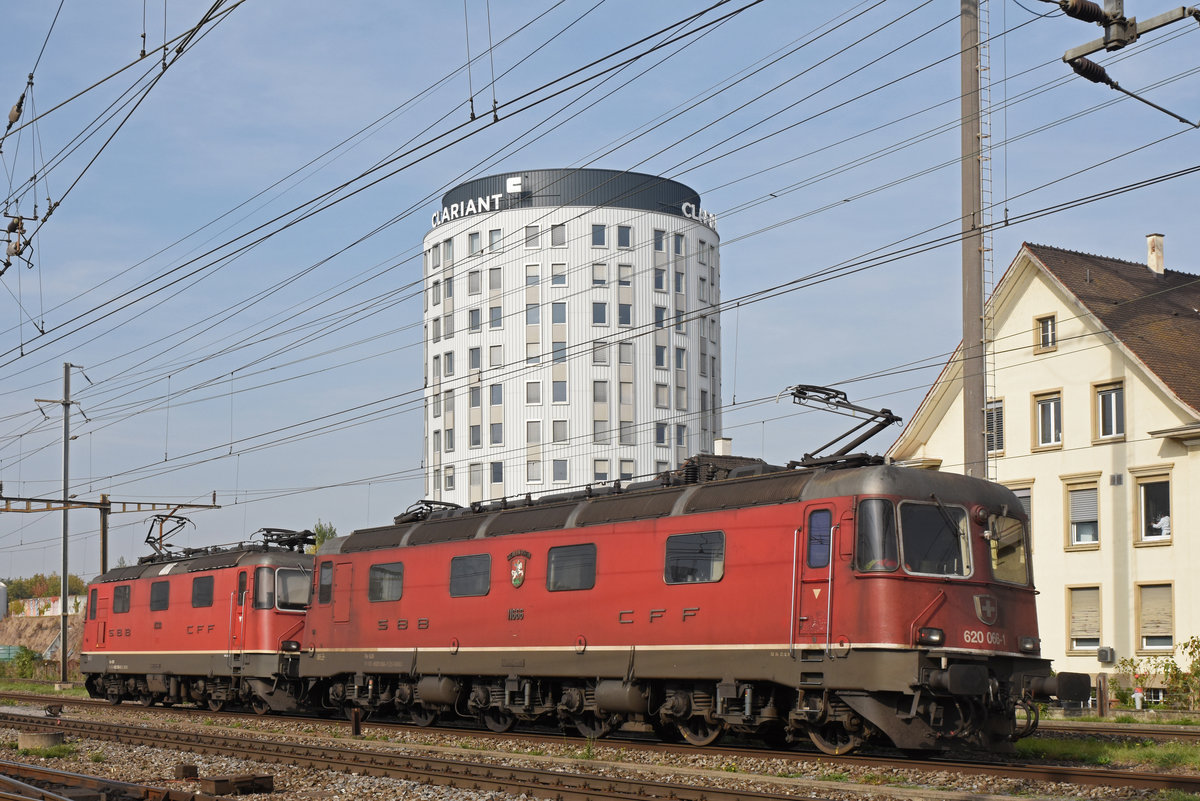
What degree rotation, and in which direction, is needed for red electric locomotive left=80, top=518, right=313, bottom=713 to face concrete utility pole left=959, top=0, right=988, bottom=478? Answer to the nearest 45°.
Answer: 0° — it already faces it

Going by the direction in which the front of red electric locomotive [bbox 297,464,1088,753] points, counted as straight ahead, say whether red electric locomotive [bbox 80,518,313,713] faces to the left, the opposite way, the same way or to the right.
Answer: the same way

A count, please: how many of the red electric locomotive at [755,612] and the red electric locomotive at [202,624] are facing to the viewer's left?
0

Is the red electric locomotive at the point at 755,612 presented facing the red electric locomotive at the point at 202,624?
no

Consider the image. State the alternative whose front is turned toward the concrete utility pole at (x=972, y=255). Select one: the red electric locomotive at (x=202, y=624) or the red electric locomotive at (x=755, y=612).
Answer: the red electric locomotive at (x=202, y=624)

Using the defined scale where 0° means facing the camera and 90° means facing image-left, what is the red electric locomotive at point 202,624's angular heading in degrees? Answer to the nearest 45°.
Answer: approximately 315°

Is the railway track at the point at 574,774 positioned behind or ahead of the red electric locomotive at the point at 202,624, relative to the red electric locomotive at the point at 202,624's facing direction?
ahead

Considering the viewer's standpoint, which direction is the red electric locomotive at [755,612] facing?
facing the viewer and to the right of the viewer

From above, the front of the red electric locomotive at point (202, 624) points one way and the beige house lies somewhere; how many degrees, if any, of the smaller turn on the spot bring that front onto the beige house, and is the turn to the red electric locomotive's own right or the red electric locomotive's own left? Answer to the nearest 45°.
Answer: approximately 45° to the red electric locomotive's own left
